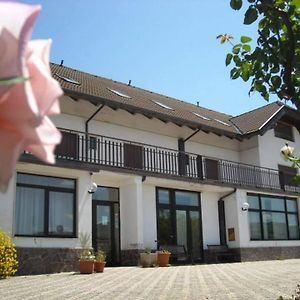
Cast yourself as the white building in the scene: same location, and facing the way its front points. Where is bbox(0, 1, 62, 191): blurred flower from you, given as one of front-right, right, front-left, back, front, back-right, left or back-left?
front-right

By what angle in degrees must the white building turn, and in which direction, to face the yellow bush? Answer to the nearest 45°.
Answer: approximately 90° to its right

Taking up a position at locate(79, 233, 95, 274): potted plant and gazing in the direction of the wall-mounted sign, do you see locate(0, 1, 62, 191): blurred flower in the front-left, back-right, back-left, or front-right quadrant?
back-right

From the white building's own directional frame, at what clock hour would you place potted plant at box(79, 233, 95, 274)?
The potted plant is roughly at 2 o'clock from the white building.
